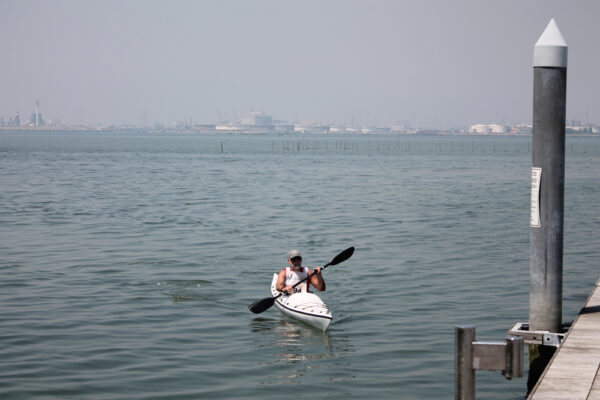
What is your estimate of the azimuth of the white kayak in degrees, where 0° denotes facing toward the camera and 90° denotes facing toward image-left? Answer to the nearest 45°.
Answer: approximately 315°

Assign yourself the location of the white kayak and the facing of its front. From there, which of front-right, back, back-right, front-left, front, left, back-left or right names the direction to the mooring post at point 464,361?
front-right

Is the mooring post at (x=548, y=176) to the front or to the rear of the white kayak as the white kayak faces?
to the front
